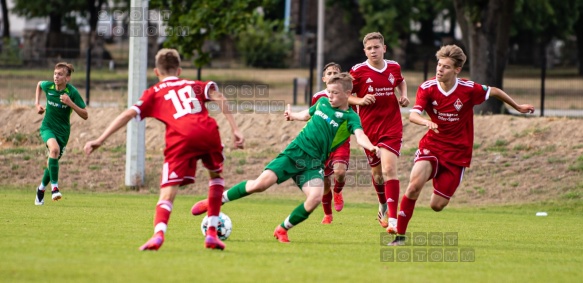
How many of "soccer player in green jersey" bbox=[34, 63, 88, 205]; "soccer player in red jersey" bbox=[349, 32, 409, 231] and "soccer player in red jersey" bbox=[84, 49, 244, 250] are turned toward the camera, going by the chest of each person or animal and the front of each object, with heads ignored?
2

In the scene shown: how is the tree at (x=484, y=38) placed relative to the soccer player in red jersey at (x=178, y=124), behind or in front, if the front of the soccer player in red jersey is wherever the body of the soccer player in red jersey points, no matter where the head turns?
in front

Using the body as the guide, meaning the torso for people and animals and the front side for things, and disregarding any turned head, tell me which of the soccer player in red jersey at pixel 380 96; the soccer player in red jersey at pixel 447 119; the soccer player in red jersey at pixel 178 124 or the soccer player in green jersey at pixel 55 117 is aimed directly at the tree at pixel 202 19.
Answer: the soccer player in red jersey at pixel 178 124

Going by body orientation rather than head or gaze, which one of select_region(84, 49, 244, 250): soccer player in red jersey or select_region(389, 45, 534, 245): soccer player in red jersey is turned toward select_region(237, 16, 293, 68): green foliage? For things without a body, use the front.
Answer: select_region(84, 49, 244, 250): soccer player in red jersey

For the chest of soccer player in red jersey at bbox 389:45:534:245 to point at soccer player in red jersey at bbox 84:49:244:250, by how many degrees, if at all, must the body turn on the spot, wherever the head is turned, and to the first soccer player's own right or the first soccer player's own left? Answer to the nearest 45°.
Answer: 0° — they already face them

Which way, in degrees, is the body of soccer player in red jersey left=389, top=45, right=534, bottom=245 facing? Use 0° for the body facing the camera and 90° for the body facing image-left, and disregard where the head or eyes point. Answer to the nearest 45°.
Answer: approximately 45°

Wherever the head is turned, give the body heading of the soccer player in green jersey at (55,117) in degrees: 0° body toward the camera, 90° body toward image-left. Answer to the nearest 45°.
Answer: approximately 0°

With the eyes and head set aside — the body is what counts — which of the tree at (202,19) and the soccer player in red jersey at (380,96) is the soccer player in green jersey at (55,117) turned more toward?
the soccer player in red jersey

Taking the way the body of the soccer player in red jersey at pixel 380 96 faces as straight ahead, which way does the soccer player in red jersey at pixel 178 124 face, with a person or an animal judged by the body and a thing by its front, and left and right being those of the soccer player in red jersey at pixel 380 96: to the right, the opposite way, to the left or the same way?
the opposite way

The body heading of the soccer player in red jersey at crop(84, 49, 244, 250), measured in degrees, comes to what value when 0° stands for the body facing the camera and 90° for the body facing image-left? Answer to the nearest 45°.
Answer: approximately 180°

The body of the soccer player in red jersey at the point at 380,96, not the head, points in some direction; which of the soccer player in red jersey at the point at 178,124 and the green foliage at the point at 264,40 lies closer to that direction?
the soccer player in red jersey

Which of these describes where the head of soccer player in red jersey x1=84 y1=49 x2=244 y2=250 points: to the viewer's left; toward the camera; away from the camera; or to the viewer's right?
away from the camera

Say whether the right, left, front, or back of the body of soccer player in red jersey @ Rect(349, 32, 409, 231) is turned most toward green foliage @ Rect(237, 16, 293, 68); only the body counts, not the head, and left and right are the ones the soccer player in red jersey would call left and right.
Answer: back
